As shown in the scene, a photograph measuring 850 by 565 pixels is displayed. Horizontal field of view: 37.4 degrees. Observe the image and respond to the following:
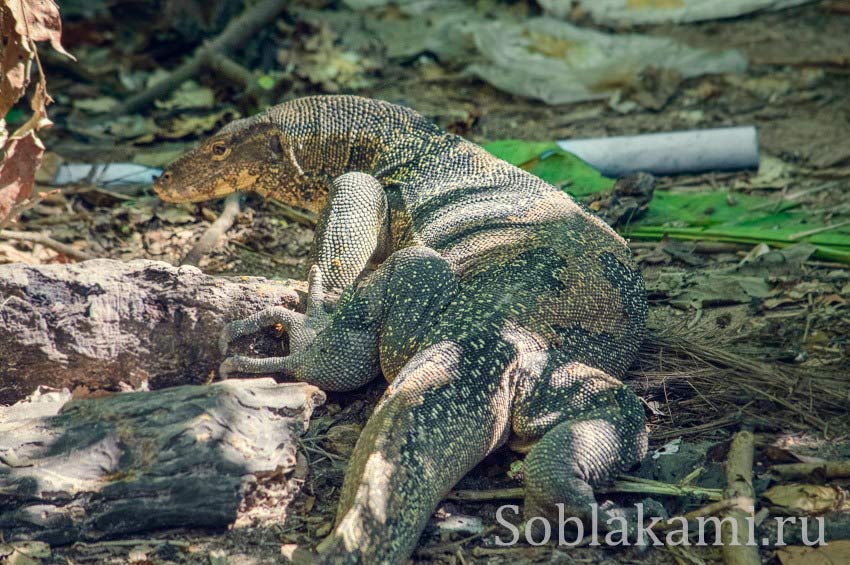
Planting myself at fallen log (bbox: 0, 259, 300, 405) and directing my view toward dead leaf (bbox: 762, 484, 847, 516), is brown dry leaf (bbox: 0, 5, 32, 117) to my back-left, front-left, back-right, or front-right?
back-left

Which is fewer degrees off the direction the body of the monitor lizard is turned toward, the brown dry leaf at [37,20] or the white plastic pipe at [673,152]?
the brown dry leaf

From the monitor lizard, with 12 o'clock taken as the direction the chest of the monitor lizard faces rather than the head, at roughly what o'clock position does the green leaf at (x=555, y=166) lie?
The green leaf is roughly at 2 o'clock from the monitor lizard.

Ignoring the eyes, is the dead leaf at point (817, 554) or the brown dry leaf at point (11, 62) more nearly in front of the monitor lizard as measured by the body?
the brown dry leaf

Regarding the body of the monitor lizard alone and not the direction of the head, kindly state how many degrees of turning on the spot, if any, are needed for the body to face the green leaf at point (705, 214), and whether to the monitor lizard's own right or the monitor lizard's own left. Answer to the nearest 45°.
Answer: approximately 90° to the monitor lizard's own right

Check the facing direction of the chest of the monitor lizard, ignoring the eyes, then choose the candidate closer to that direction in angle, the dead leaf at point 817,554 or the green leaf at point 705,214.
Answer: the green leaf

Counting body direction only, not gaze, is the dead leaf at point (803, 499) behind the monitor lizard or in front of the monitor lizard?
behind

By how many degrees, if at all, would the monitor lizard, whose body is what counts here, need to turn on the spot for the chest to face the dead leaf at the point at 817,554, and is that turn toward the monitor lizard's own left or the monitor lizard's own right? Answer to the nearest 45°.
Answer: approximately 180°

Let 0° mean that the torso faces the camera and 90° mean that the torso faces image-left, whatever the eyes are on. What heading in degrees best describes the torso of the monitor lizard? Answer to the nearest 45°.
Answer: approximately 135°

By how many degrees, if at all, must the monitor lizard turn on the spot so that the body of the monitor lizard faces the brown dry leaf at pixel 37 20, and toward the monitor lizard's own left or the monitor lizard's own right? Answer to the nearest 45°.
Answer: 0° — it already faces it

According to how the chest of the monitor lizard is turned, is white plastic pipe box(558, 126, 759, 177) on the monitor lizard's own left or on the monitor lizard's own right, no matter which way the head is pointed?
on the monitor lizard's own right

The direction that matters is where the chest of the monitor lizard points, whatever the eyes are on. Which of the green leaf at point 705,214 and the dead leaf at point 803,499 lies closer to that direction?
the green leaf
